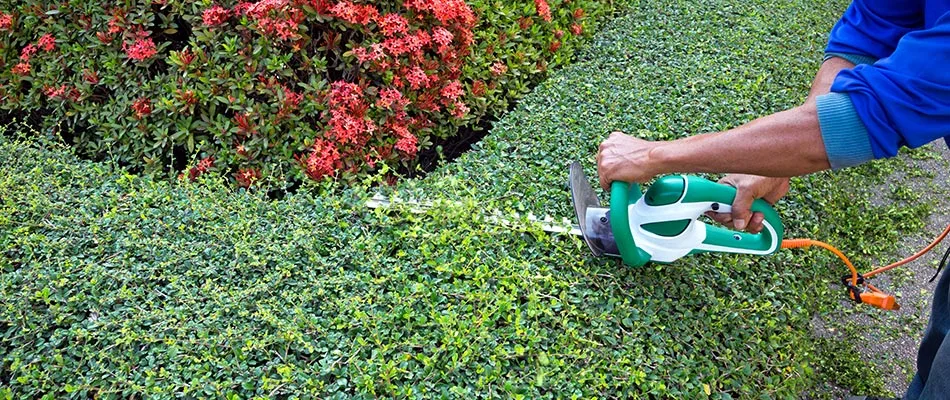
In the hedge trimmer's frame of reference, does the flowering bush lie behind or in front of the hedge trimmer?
in front

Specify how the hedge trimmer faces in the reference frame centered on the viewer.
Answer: facing to the left of the viewer

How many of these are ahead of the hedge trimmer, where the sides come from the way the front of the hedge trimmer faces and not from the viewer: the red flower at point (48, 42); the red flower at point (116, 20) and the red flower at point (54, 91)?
3

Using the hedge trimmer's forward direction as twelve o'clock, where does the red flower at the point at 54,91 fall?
The red flower is roughly at 12 o'clock from the hedge trimmer.

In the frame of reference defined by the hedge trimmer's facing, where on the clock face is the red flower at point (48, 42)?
The red flower is roughly at 12 o'clock from the hedge trimmer.

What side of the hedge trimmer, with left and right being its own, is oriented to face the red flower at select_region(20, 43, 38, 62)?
front

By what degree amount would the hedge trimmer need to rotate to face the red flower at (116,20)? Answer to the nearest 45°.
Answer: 0° — it already faces it
